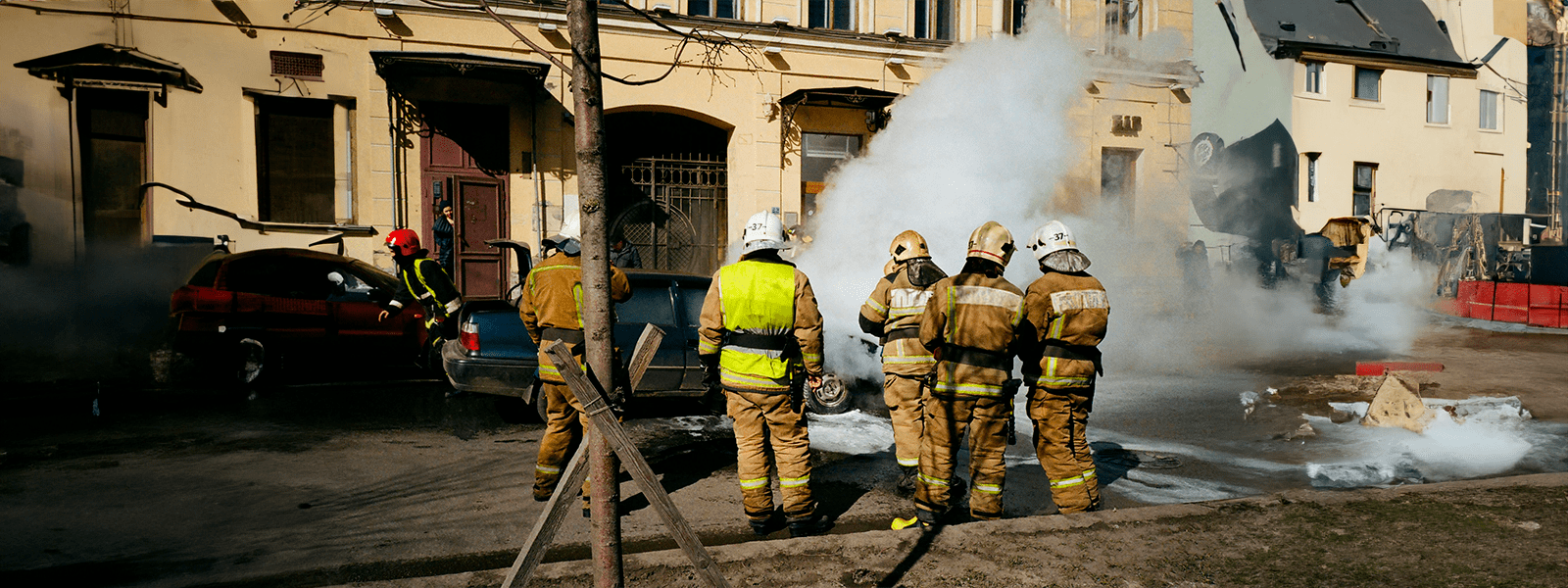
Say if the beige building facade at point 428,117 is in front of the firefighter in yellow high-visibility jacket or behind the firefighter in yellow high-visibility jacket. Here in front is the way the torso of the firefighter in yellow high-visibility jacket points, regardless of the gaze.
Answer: in front

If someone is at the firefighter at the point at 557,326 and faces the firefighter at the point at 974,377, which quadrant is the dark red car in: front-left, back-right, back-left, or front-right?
back-left

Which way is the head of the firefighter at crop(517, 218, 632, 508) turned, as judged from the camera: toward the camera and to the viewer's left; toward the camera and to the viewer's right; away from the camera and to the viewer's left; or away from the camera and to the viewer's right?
away from the camera and to the viewer's left

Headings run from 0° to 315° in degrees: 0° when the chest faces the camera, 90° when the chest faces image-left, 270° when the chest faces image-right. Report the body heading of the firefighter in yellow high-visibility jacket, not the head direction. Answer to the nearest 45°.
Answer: approximately 180°

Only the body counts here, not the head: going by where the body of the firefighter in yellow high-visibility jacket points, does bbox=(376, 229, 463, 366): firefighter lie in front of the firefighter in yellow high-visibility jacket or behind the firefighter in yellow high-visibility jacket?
in front

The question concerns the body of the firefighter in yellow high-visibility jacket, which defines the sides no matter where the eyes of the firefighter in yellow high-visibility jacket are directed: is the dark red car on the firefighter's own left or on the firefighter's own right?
on the firefighter's own left

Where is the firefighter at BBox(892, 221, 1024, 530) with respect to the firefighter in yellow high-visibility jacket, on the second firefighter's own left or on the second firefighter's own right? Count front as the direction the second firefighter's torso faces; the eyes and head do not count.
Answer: on the second firefighter's own right

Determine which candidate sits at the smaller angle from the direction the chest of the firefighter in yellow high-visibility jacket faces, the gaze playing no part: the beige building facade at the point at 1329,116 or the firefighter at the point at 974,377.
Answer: the beige building facade

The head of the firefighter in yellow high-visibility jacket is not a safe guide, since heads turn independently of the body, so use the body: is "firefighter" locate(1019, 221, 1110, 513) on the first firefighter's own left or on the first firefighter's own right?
on the first firefighter's own right

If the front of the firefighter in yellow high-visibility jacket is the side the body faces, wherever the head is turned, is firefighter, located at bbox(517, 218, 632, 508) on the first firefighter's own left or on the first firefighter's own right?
on the first firefighter's own left

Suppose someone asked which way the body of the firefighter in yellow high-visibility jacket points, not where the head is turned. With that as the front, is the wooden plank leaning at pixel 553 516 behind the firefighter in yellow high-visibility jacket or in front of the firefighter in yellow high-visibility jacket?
behind

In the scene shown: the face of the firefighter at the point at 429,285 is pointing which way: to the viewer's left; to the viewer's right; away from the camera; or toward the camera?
to the viewer's left

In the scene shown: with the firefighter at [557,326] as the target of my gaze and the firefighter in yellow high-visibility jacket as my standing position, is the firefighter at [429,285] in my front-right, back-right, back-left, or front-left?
front-right

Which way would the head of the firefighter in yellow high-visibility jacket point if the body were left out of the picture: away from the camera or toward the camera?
away from the camera

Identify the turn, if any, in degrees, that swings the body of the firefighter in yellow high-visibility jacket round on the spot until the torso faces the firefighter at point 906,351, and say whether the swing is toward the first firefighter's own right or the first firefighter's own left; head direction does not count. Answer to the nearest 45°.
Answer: approximately 45° to the first firefighter's own right
